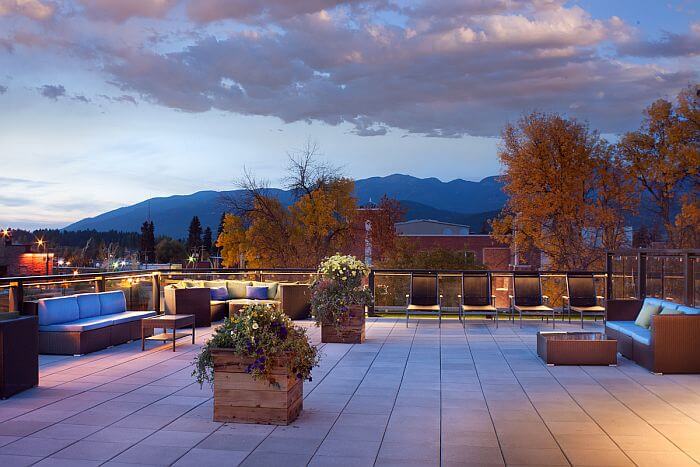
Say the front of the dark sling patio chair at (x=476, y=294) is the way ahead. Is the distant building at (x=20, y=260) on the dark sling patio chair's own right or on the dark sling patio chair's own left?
on the dark sling patio chair's own right

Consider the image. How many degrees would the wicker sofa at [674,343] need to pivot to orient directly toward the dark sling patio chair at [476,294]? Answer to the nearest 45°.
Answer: approximately 90° to its right

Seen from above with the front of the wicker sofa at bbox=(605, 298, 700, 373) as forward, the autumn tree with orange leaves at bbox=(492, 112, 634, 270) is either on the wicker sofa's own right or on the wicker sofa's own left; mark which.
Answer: on the wicker sofa's own right

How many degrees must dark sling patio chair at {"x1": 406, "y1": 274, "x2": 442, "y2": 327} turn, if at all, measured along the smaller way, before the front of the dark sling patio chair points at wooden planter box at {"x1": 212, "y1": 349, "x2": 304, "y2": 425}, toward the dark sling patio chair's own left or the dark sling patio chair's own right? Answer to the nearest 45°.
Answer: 0° — it already faces it

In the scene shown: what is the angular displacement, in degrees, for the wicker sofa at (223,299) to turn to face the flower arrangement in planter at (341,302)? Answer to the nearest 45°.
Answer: approximately 45° to its left

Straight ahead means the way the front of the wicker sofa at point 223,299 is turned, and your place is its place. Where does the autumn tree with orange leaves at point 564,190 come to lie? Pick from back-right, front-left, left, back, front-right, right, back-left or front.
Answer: back-left
